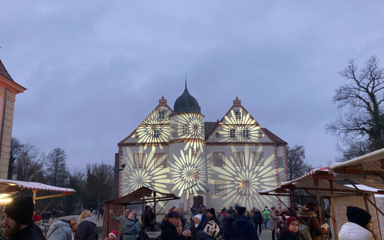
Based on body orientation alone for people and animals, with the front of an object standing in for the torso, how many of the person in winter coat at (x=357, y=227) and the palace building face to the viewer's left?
0

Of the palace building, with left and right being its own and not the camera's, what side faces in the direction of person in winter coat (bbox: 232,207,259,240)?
front

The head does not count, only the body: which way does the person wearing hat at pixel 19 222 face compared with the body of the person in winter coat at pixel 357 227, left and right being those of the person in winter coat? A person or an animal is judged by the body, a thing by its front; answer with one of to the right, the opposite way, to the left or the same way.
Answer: the opposite way

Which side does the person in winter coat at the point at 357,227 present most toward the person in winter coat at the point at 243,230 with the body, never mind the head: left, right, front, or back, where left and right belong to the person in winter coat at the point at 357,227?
left

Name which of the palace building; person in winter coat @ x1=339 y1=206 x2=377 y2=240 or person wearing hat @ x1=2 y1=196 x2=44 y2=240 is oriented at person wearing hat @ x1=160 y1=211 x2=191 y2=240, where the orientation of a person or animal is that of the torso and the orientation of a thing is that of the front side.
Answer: the palace building

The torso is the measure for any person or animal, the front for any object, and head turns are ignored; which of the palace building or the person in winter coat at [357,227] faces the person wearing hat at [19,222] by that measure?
the palace building

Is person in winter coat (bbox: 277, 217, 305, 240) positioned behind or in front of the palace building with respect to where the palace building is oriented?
in front

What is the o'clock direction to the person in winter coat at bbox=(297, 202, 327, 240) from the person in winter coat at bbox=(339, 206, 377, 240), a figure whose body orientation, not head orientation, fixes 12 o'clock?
the person in winter coat at bbox=(297, 202, 327, 240) is roughly at 10 o'clock from the person in winter coat at bbox=(339, 206, 377, 240).
